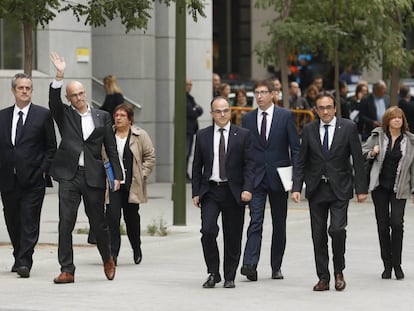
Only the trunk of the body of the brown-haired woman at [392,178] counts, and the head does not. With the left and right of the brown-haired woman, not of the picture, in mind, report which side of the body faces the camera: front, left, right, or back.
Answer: front

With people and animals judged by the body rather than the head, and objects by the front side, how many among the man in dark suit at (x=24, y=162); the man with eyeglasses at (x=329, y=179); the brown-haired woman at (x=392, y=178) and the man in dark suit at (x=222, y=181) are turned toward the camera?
4

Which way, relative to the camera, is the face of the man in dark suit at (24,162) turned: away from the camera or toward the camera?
toward the camera

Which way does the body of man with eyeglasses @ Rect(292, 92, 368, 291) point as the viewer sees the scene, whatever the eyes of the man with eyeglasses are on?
toward the camera

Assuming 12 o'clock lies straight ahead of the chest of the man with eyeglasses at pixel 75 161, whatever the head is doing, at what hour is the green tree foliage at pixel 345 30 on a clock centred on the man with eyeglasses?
The green tree foliage is roughly at 7 o'clock from the man with eyeglasses.

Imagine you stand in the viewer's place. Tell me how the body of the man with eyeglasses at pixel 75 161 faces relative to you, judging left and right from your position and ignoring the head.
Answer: facing the viewer

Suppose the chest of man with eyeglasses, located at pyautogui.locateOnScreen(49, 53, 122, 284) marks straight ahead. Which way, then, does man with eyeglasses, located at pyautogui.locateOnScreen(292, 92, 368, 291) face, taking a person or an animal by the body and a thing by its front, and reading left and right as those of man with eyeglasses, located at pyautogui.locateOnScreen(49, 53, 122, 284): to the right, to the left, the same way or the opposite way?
the same way

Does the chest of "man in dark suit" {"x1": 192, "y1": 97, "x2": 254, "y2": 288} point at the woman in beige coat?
no

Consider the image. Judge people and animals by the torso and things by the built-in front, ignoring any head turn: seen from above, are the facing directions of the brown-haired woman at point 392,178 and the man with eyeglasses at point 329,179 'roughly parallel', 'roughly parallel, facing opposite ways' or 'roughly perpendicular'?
roughly parallel

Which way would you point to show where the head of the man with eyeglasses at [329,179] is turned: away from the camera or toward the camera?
toward the camera

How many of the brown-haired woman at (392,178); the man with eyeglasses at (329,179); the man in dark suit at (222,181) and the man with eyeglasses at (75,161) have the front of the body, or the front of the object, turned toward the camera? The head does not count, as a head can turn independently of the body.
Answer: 4

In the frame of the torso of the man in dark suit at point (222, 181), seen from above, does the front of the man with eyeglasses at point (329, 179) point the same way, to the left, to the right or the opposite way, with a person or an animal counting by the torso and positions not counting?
the same way

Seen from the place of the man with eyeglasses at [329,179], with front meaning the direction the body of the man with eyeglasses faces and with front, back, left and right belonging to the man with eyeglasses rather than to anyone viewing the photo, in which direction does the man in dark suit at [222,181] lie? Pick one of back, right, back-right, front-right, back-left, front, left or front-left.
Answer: right

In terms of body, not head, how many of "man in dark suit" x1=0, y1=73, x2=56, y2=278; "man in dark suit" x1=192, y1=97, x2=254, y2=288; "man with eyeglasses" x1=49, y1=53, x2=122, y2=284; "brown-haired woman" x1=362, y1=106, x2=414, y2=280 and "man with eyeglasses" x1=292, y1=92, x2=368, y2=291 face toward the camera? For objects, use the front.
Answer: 5

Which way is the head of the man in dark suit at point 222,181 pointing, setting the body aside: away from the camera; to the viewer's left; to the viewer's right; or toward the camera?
toward the camera

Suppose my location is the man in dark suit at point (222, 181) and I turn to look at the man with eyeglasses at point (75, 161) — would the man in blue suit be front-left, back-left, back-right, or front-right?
back-right
